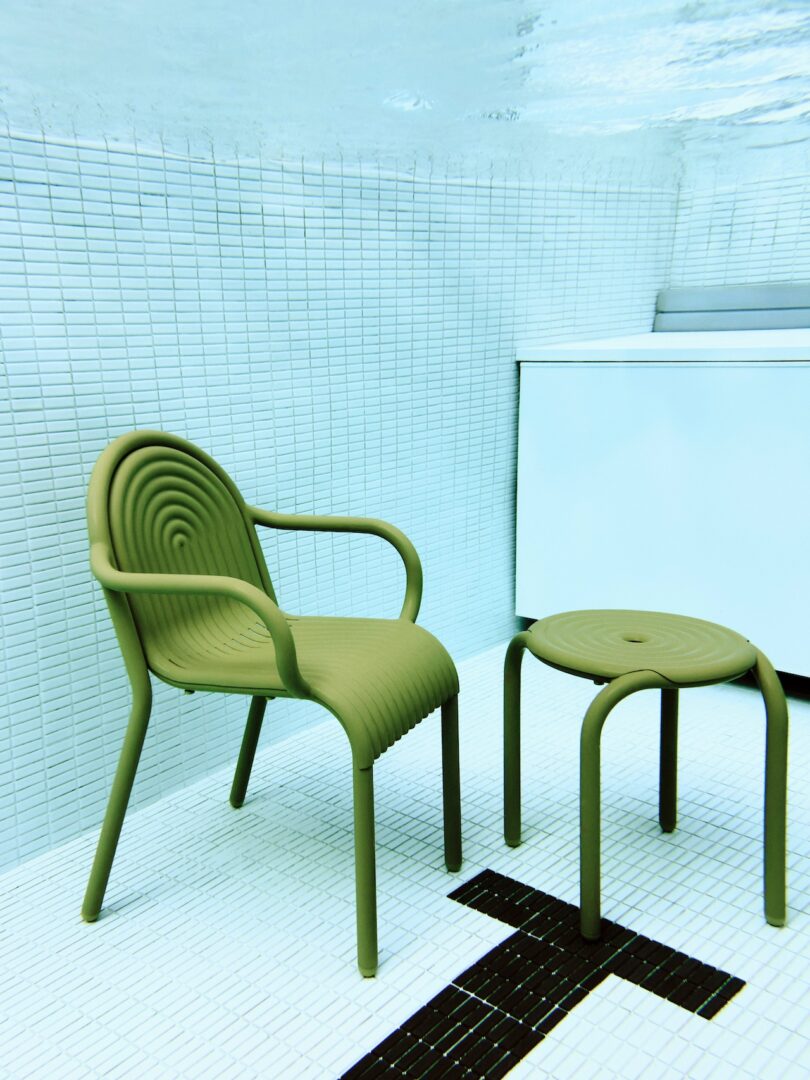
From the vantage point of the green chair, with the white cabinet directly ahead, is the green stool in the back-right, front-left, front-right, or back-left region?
front-right

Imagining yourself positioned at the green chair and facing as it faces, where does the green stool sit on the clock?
The green stool is roughly at 11 o'clock from the green chair.

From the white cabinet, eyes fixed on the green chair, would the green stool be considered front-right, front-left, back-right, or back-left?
front-left

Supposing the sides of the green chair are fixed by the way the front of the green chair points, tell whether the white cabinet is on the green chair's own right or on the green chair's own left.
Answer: on the green chair's own left

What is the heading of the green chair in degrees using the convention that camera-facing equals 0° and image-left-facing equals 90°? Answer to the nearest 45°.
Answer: approximately 315°

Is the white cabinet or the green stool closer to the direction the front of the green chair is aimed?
the green stool
